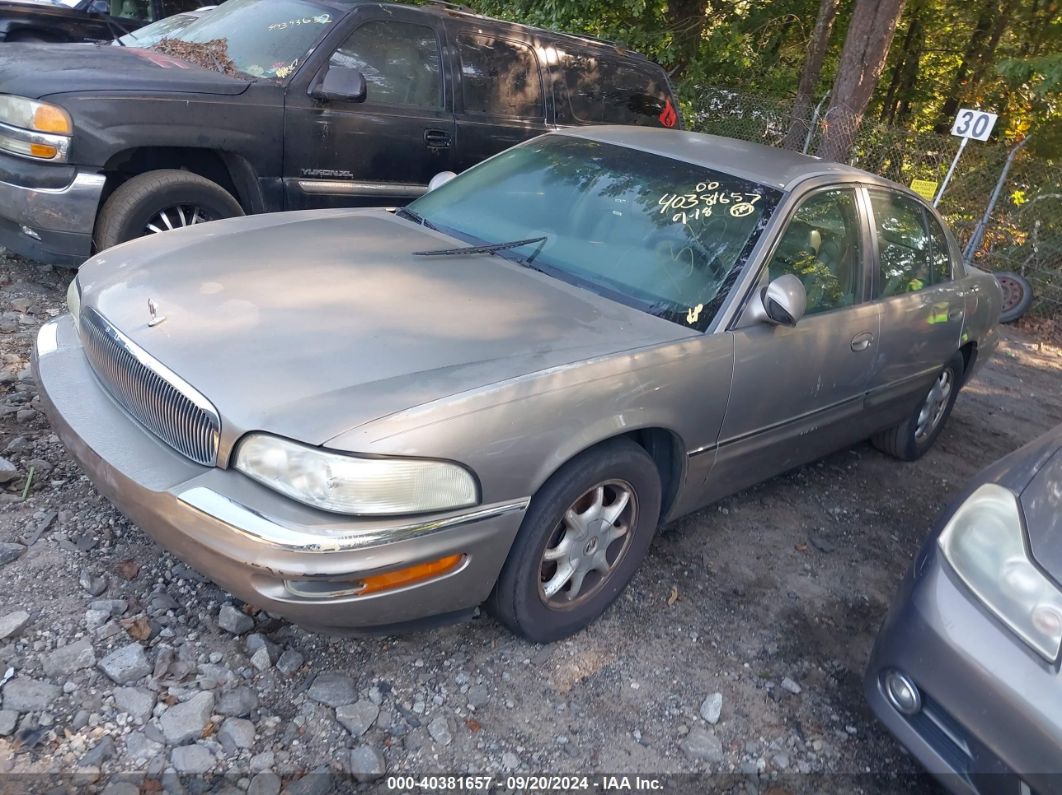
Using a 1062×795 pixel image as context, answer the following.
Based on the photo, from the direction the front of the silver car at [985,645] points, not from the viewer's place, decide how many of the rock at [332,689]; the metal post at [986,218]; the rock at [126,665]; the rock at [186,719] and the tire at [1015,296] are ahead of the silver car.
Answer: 3

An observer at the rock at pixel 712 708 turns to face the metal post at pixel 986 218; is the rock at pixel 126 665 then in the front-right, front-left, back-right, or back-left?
back-left

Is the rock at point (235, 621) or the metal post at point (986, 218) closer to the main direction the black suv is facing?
the rock

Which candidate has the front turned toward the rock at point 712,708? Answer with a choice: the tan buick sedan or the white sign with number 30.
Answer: the white sign with number 30

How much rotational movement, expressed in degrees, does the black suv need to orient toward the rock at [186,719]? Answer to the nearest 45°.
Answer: approximately 45° to its left

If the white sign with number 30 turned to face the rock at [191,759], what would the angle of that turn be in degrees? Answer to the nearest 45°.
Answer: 0° — it already faces it

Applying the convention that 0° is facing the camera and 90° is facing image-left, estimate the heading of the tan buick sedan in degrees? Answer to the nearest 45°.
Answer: approximately 45°

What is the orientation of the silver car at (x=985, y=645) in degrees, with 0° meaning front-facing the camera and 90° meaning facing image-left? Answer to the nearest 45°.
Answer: approximately 45°

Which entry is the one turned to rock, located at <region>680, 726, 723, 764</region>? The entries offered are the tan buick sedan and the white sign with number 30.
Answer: the white sign with number 30
